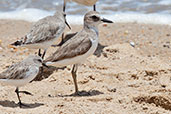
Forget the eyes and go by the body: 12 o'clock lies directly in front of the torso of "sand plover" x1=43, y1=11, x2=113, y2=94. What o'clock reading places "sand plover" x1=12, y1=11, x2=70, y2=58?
"sand plover" x1=12, y1=11, x2=70, y2=58 is roughly at 8 o'clock from "sand plover" x1=43, y1=11, x2=113, y2=94.

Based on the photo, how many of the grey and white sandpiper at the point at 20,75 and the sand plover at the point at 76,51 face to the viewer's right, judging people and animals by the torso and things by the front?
2

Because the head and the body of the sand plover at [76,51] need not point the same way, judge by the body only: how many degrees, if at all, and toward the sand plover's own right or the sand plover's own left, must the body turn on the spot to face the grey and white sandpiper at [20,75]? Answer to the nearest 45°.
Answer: approximately 135° to the sand plover's own right

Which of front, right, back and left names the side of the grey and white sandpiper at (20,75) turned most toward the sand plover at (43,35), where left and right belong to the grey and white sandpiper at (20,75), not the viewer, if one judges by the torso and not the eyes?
left

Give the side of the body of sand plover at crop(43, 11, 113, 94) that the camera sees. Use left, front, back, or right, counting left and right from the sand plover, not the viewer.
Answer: right

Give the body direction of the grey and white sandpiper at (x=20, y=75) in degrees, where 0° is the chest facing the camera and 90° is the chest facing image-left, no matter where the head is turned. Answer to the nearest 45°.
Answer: approximately 270°
